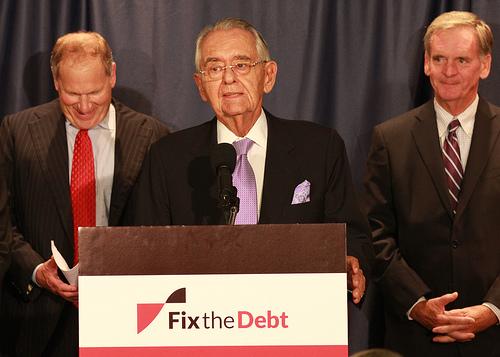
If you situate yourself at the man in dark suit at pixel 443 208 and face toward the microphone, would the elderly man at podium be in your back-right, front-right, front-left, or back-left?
front-right

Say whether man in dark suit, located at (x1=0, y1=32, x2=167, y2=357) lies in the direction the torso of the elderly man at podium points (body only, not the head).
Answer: no

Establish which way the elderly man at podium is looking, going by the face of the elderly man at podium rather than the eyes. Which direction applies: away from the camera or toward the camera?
toward the camera

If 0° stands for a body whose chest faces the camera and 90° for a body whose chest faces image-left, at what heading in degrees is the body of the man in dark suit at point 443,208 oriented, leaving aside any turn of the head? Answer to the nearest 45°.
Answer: approximately 0°

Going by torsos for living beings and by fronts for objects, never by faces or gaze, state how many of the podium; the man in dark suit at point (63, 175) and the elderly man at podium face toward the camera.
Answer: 3

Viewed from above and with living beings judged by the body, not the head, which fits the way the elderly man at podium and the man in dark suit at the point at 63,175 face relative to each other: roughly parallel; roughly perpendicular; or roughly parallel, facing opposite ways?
roughly parallel

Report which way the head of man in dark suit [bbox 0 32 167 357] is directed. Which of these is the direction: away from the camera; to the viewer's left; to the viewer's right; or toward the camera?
toward the camera

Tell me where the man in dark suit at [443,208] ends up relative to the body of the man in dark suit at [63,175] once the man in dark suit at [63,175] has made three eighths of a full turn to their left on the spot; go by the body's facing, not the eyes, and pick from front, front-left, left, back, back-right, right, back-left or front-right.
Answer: front-right

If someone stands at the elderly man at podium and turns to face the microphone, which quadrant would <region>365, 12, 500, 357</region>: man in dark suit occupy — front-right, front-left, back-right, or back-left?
back-left

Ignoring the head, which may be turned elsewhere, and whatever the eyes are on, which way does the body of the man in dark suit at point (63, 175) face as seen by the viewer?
toward the camera

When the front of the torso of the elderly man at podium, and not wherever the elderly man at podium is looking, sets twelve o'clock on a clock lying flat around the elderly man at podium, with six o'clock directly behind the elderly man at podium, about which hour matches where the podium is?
The podium is roughly at 12 o'clock from the elderly man at podium.

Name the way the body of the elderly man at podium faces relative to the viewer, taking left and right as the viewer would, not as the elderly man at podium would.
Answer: facing the viewer

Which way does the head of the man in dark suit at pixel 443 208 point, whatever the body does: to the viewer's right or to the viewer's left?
to the viewer's left

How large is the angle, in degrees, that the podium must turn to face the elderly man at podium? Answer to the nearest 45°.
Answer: approximately 180°

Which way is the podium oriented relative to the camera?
toward the camera

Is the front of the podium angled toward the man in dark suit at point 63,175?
no

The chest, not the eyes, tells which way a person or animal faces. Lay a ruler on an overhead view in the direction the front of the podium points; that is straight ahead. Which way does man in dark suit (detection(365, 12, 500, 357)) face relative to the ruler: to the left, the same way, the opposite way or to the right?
the same way

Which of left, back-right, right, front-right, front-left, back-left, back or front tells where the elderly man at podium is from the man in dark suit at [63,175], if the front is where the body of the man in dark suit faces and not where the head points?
front-left
